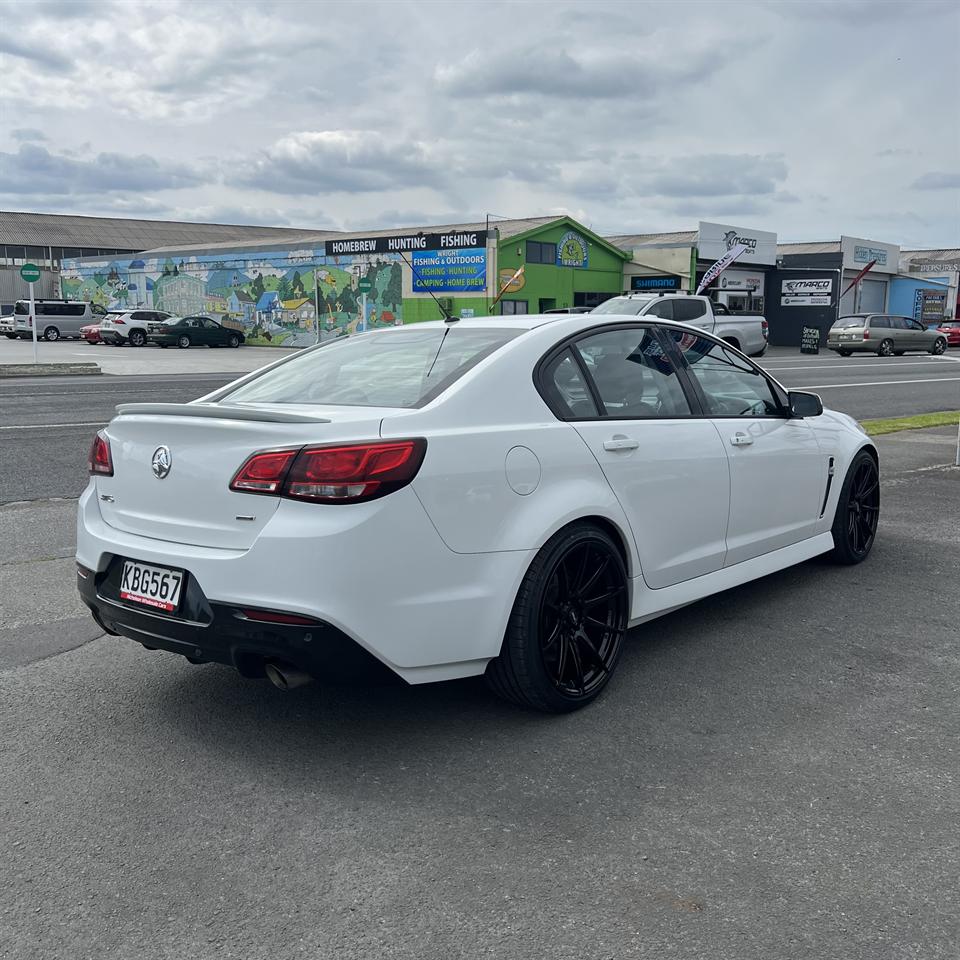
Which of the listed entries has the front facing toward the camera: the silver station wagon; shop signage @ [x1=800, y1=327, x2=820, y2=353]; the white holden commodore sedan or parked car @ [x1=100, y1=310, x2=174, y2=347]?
the shop signage

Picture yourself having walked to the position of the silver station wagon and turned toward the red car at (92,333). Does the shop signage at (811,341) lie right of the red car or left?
right

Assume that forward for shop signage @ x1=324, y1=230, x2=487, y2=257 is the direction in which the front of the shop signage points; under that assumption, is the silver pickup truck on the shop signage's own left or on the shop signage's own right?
on the shop signage's own left

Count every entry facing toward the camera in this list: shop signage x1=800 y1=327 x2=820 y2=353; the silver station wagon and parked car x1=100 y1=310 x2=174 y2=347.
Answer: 1

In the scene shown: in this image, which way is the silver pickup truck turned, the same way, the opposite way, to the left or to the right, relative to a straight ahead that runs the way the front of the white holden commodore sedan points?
the opposite way

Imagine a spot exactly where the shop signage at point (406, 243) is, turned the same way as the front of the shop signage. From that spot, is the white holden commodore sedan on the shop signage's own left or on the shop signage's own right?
on the shop signage's own left

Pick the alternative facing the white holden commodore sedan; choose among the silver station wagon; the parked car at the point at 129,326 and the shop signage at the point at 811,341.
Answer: the shop signage

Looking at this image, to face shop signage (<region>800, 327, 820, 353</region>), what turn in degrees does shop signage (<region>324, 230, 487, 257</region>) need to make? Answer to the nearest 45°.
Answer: approximately 135° to its left

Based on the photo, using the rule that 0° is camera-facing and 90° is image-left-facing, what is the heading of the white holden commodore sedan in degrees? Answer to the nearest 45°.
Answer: approximately 225°

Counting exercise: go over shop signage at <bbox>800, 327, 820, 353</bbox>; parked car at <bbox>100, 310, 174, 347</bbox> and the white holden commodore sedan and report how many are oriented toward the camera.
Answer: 1

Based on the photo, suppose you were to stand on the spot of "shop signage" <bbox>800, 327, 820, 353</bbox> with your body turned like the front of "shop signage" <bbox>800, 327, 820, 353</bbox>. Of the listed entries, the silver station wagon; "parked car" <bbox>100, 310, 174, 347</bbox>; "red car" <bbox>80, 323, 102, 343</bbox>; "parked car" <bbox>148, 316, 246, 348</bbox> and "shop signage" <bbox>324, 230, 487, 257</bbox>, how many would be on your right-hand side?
4

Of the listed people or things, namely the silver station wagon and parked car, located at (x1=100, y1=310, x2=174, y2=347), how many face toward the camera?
0

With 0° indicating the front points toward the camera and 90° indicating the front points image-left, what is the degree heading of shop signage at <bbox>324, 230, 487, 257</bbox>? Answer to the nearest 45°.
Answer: approximately 45°

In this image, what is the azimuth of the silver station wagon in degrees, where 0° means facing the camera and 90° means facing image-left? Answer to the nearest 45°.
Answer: approximately 225°

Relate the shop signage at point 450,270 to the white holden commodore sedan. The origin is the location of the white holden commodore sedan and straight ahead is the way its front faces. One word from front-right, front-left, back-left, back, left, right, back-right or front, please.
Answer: front-left

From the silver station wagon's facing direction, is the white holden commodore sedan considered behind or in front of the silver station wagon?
behind
